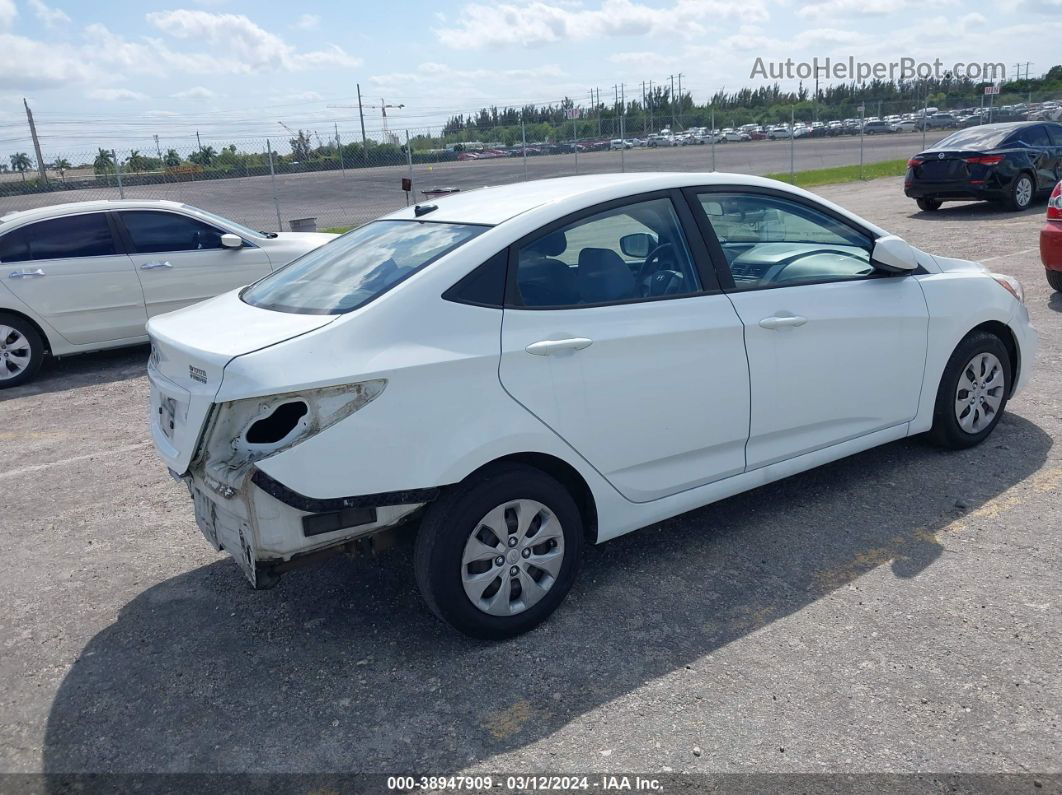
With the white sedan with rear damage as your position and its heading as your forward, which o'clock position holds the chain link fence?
The chain link fence is roughly at 10 o'clock from the white sedan with rear damage.

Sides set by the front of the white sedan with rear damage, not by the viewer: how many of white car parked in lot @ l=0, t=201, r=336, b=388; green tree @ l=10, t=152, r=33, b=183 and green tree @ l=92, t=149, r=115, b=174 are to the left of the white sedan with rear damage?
3

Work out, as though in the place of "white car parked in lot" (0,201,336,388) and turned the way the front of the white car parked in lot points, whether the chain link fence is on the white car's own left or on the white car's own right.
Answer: on the white car's own left

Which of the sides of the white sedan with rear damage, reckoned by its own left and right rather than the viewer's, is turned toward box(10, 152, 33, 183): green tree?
left

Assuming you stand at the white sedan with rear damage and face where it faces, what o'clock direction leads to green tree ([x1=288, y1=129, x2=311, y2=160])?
The green tree is roughly at 10 o'clock from the white sedan with rear damage.

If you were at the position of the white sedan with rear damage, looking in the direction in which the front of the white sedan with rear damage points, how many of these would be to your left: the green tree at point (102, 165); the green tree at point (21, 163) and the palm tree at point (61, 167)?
3

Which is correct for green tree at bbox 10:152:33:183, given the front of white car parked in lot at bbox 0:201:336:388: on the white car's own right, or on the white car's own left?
on the white car's own left

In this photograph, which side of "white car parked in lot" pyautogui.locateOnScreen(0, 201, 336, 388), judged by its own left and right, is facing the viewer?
right

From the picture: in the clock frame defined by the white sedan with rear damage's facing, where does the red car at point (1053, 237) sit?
The red car is roughly at 12 o'clock from the white sedan with rear damage.

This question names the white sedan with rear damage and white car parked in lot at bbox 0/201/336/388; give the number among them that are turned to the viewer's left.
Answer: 0

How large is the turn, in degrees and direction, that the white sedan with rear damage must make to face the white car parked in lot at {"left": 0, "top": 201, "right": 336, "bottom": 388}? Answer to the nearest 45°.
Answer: approximately 90° to its left

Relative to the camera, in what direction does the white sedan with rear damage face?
facing away from the viewer and to the right of the viewer

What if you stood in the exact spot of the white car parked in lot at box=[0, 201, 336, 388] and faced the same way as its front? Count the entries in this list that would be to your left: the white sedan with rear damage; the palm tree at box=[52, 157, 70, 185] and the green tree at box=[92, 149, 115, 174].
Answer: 2
